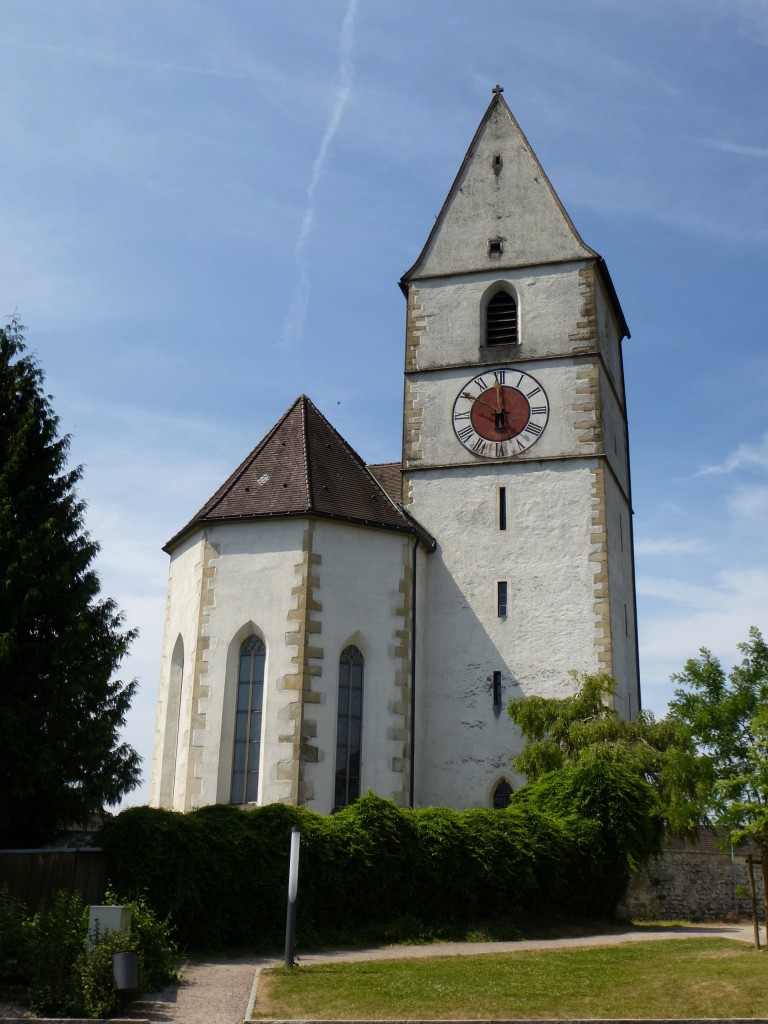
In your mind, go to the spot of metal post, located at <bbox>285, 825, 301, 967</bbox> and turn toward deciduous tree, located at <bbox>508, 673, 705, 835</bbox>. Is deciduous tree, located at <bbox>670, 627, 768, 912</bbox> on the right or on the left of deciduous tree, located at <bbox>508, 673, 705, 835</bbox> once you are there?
right

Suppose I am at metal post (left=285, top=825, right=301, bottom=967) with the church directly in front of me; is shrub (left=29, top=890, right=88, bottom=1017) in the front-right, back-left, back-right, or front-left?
back-left
